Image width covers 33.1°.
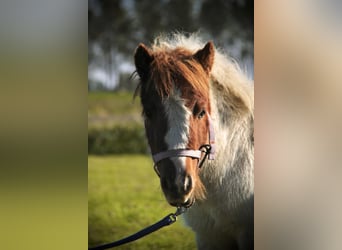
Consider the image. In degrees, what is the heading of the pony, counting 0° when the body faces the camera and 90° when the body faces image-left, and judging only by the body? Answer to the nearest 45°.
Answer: approximately 45°
